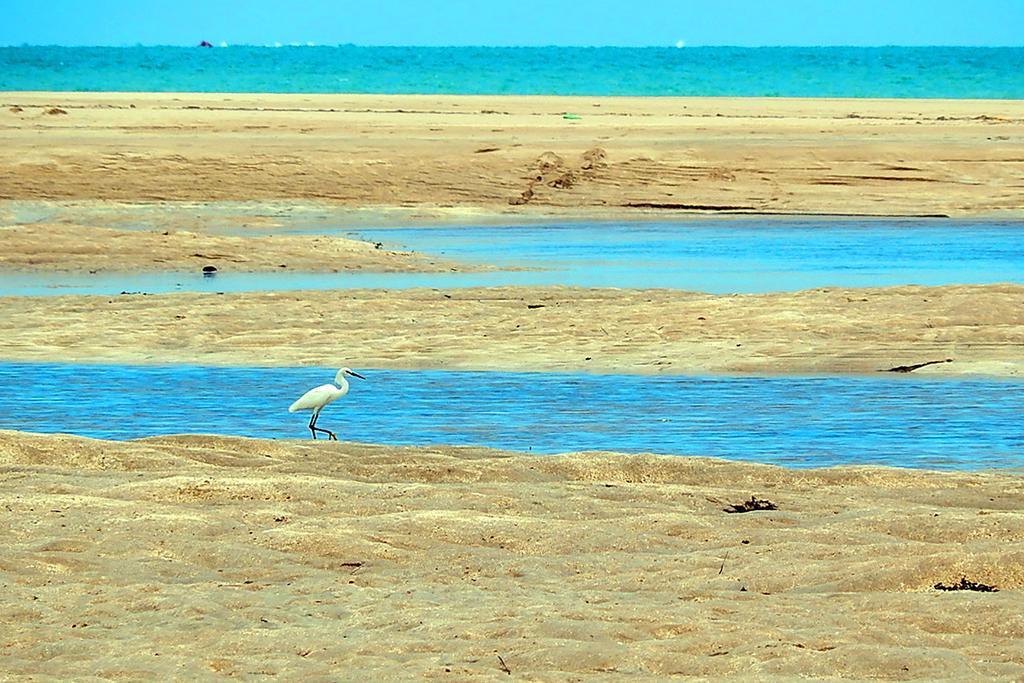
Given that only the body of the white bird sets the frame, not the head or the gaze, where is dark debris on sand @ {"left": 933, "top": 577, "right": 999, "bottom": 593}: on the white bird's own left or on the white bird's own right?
on the white bird's own right

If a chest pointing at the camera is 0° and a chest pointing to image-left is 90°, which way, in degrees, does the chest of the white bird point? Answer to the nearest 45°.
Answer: approximately 270°

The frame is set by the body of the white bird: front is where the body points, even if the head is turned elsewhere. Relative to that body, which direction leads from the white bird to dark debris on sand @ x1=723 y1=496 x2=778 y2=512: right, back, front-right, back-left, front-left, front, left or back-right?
front-right
